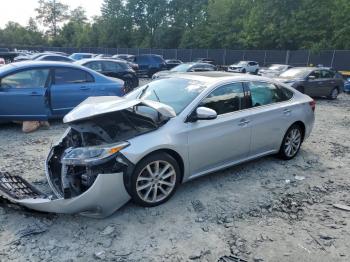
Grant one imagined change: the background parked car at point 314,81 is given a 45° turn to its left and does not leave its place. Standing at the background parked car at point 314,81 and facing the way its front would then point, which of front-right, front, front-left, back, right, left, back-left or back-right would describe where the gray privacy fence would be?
back

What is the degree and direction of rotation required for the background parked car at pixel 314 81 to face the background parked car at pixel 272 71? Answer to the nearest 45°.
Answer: approximately 90° to its right

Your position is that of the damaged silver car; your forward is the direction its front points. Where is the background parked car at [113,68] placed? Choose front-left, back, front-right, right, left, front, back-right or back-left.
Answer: back-right

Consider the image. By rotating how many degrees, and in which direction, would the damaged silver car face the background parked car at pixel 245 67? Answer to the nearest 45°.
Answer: approximately 135° to its right

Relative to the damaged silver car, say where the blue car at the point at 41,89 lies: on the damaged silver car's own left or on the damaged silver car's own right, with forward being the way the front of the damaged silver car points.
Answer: on the damaged silver car's own right

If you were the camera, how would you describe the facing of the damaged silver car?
facing the viewer and to the left of the viewer

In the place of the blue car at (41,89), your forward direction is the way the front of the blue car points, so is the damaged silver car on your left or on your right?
on your left

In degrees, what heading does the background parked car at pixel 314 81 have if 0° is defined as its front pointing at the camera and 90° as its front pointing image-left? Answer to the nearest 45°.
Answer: approximately 45°
